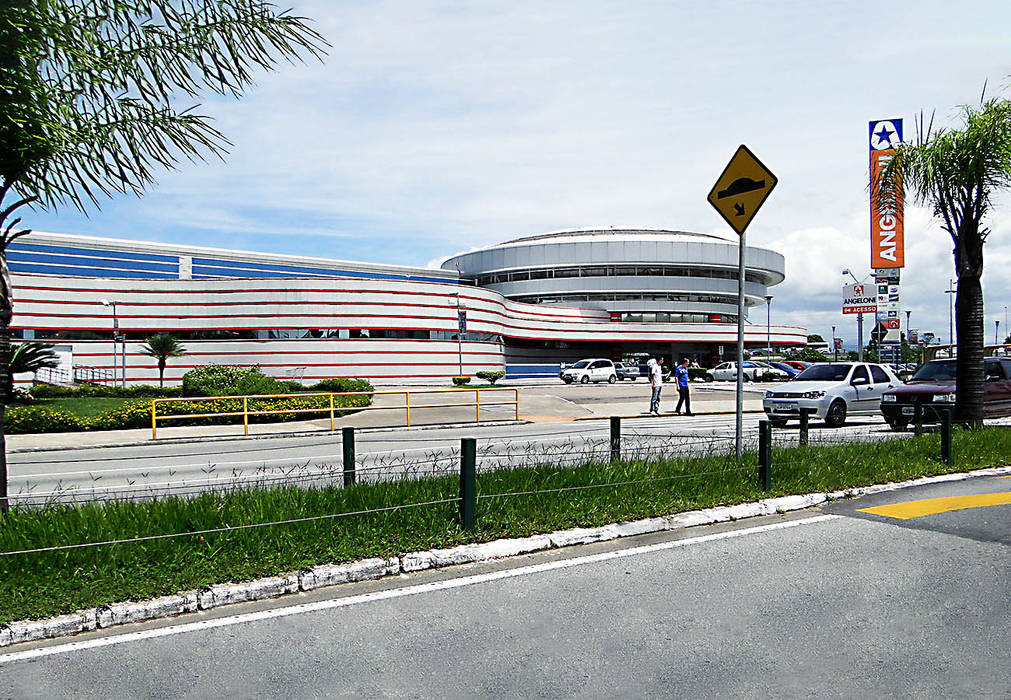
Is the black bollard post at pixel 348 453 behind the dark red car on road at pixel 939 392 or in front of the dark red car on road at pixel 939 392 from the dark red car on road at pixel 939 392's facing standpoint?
in front

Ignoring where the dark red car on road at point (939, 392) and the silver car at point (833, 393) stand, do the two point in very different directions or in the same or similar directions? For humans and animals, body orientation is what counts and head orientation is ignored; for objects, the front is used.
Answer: same or similar directions

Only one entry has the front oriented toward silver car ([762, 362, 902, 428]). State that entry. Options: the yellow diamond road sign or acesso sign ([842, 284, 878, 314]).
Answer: the acesso sign

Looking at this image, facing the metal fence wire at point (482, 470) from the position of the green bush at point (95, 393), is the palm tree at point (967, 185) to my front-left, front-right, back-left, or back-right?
front-left

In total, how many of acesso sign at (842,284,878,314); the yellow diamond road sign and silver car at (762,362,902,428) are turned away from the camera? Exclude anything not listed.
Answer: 0

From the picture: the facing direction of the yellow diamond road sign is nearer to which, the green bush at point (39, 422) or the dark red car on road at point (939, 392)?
the green bush

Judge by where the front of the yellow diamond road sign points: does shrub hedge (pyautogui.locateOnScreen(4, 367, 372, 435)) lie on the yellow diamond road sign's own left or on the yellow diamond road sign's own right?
on the yellow diamond road sign's own right

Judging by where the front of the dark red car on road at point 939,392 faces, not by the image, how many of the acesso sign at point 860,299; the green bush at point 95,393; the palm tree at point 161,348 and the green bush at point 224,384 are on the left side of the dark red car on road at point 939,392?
0

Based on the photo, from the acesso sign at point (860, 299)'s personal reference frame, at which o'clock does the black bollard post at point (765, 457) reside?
The black bollard post is roughly at 12 o'clock from the acesso sign.

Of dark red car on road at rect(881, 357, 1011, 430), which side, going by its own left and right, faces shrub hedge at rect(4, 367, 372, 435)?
front

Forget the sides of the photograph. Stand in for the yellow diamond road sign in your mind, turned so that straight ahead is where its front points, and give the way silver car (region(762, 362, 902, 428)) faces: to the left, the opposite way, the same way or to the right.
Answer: the same way

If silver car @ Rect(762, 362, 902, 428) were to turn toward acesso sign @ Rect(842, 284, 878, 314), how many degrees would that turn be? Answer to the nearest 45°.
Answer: approximately 135° to its right

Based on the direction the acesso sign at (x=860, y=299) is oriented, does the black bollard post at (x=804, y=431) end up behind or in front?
in front

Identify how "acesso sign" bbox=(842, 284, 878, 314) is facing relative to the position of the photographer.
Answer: facing the viewer

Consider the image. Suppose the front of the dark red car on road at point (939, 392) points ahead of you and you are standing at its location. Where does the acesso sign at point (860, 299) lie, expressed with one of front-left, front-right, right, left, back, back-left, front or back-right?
back-right

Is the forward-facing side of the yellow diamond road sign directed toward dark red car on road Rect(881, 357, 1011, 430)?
no

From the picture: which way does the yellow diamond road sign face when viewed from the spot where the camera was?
facing the viewer and to the left of the viewer

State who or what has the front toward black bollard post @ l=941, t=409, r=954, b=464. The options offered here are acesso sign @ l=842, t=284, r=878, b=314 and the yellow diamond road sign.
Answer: the acesso sign
